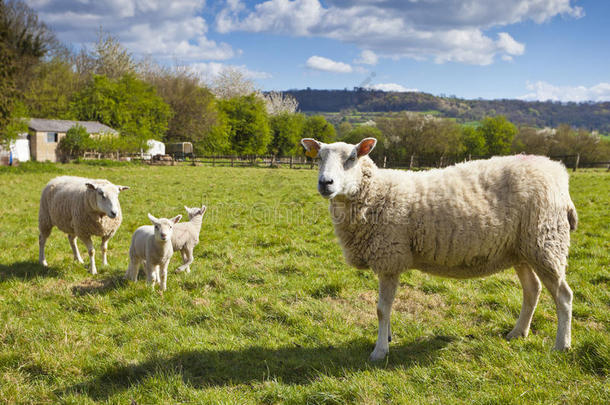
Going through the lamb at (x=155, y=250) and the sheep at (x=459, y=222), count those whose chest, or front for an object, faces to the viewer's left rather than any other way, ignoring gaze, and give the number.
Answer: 1

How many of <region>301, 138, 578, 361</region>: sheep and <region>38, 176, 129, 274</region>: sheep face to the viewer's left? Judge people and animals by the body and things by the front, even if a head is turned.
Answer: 1

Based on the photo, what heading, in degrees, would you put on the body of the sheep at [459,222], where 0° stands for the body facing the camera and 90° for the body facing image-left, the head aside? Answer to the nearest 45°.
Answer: approximately 90°

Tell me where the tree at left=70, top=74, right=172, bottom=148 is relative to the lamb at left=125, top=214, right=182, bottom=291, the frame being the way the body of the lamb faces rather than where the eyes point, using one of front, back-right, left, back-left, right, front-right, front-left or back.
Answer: back-left

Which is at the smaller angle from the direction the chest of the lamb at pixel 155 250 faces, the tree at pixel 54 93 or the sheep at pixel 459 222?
the sheep

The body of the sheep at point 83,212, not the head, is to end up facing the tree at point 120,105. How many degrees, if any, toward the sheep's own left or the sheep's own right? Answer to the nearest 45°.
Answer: approximately 135° to the sheep's own left

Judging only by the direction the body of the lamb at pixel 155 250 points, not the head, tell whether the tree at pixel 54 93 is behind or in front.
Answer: behind

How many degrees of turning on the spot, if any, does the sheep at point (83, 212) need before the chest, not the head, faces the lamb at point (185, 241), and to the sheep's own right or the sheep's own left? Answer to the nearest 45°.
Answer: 0° — it already faces it

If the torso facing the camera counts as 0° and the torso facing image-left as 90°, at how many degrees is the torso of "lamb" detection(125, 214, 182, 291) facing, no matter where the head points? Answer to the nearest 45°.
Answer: approximately 315°

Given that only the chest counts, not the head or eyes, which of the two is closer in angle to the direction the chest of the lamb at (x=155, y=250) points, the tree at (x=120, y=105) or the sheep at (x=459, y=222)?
the sheep
